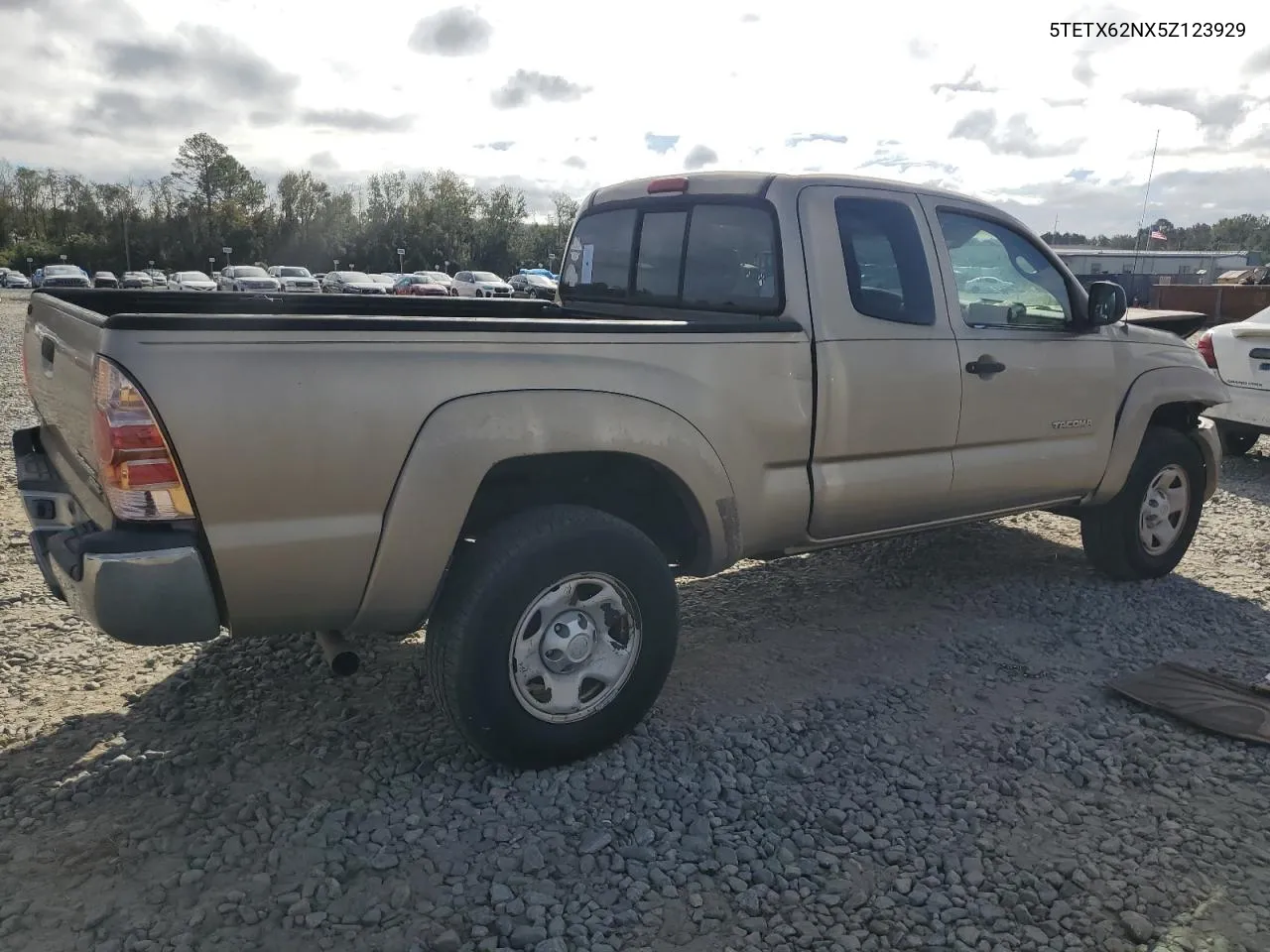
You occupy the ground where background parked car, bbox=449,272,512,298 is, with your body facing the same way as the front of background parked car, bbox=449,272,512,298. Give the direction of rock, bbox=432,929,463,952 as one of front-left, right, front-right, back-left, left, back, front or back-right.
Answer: front-right

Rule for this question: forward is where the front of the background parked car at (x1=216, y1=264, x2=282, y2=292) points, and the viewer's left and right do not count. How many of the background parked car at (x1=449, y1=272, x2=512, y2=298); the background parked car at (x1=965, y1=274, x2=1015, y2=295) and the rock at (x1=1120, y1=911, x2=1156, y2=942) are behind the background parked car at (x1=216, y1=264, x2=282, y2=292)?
0

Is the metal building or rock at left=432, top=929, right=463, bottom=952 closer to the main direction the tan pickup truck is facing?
the metal building

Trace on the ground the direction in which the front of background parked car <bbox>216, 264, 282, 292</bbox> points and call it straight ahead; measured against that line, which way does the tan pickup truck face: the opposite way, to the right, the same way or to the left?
to the left

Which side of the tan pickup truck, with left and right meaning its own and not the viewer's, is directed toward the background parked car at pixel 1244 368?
front

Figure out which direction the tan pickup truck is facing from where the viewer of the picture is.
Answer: facing away from the viewer and to the right of the viewer

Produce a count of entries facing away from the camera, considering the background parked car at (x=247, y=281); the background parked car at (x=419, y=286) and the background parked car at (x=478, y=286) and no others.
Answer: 0

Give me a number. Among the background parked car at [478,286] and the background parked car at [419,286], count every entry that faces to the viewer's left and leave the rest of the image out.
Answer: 0

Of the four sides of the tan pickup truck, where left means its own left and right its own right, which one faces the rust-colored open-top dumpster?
front

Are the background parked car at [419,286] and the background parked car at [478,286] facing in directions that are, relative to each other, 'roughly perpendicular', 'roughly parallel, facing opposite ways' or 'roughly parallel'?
roughly parallel

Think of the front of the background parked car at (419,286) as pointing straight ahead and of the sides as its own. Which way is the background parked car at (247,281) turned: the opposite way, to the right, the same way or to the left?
the same way

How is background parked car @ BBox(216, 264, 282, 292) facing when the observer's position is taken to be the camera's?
facing the viewer and to the right of the viewer

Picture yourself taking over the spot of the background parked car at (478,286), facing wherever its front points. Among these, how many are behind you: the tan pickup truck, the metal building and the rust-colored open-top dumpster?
0

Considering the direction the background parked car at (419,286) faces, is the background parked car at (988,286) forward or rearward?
forward

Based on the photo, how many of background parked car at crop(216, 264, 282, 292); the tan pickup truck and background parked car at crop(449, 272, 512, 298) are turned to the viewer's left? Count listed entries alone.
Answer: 0
